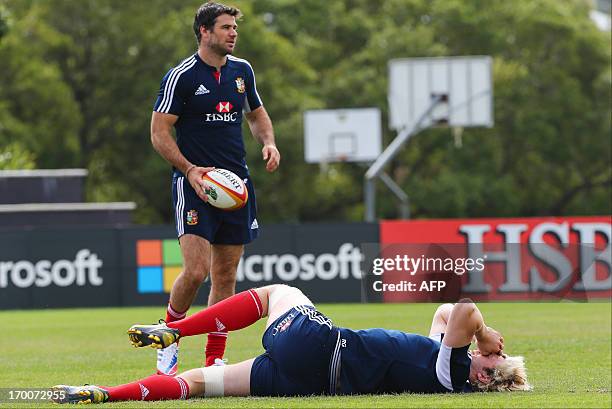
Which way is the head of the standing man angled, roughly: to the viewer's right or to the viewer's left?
to the viewer's right

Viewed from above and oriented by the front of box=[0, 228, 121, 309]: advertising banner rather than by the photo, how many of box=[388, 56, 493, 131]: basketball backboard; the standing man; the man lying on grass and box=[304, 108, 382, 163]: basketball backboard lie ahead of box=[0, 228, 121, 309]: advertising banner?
2

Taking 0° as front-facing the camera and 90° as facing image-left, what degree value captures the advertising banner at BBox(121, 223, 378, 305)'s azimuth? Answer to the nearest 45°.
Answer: approximately 0°

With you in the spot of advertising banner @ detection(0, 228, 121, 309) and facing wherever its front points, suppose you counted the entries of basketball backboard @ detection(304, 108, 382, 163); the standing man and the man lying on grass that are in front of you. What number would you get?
2

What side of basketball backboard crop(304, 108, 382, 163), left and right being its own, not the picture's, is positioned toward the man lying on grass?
front

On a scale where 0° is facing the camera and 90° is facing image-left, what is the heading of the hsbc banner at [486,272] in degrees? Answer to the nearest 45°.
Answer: approximately 0°

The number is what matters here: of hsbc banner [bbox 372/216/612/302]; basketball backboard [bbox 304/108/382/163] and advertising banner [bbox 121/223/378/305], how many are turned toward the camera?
3

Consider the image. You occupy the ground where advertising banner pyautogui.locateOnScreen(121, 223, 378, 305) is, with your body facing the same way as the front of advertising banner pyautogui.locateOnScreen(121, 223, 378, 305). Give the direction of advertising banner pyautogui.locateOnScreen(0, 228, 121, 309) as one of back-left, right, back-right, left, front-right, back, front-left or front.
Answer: right

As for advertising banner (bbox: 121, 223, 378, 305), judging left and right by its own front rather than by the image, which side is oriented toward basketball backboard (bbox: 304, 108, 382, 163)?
back

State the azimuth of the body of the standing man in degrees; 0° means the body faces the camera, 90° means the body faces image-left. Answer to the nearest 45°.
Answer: approximately 315°
